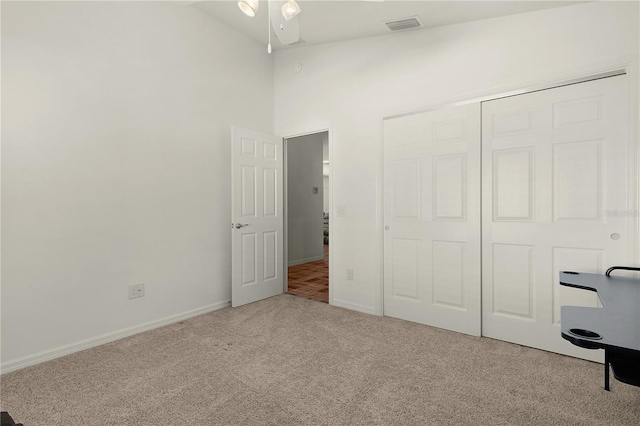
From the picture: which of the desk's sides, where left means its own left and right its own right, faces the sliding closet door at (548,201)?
right

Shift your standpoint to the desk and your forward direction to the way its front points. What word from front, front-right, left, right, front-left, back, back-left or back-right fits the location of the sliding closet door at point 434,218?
front-right

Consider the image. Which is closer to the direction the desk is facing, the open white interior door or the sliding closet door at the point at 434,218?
the open white interior door

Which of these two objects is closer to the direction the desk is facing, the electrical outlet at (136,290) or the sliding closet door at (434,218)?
the electrical outlet

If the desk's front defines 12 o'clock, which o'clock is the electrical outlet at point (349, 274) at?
The electrical outlet is roughly at 1 o'clock from the desk.

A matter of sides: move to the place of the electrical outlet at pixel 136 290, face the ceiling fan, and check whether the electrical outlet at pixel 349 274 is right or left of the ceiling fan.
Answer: left

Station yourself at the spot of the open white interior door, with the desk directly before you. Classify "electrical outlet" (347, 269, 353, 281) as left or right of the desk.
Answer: left

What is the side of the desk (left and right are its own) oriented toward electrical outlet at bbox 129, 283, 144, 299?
front

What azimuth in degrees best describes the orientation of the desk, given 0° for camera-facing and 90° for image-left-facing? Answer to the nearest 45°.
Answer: approximately 90°
